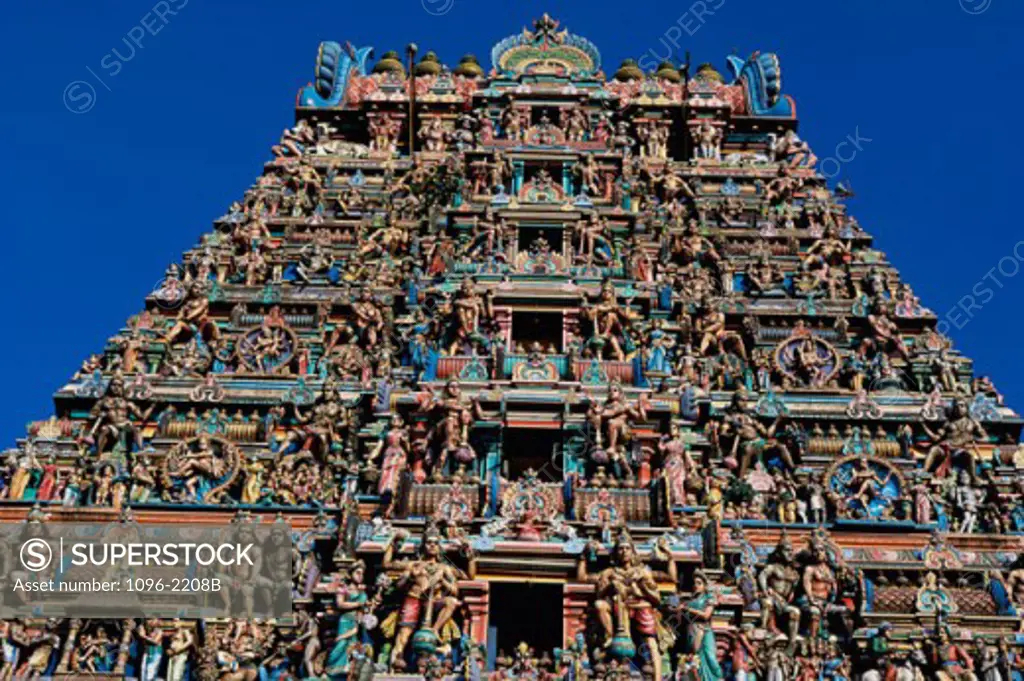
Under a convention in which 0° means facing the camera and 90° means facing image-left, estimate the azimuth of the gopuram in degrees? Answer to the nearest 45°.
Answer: approximately 0°
